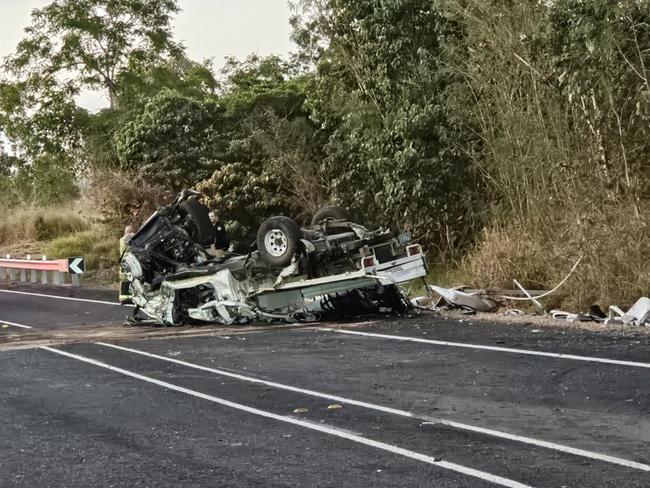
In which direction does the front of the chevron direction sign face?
toward the camera

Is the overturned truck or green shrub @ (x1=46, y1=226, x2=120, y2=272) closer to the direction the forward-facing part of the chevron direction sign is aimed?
the overturned truck

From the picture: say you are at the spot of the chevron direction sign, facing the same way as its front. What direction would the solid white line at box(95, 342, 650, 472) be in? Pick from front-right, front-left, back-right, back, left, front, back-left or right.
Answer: front

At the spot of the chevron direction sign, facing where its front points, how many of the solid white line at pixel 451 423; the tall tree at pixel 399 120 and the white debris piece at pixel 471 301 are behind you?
0

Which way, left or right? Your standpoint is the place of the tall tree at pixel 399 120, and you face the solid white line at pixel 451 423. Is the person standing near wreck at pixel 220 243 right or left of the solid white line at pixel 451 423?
right

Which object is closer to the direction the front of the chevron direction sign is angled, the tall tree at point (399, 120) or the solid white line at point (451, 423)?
the solid white line

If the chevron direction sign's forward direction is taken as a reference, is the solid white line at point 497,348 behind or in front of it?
in front

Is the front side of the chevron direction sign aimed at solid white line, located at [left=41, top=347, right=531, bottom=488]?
yes

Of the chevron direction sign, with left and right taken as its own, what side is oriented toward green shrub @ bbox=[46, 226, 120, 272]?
back

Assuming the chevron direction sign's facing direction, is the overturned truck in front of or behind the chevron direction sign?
in front

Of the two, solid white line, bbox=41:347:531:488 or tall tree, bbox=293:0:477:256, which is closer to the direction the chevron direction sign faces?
the solid white line
